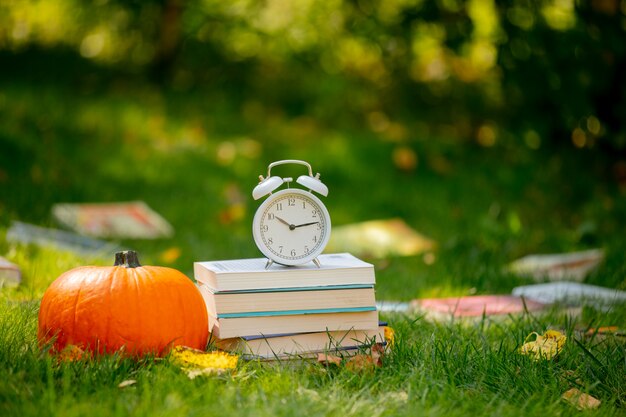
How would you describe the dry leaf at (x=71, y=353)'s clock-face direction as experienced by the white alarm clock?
The dry leaf is roughly at 2 o'clock from the white alarm clock.

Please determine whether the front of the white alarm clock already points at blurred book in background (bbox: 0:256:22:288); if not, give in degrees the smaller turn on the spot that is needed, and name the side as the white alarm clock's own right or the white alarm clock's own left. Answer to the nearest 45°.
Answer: approximately 135° to the white alarm clock's own right

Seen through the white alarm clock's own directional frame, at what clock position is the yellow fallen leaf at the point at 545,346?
The yellow fallen leaf is roughly at 9 o'clock from the white alarm clock.

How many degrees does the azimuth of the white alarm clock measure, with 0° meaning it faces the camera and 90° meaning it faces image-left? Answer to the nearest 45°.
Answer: approximately 0°

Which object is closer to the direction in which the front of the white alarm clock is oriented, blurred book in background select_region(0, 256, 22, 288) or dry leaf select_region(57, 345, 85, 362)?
the dry leaf

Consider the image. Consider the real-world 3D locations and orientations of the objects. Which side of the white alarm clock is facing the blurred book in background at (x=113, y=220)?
back
